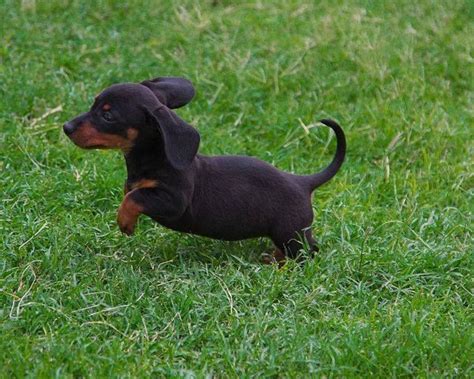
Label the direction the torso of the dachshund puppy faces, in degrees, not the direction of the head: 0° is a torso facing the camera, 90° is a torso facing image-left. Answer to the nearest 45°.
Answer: approximately 90°
